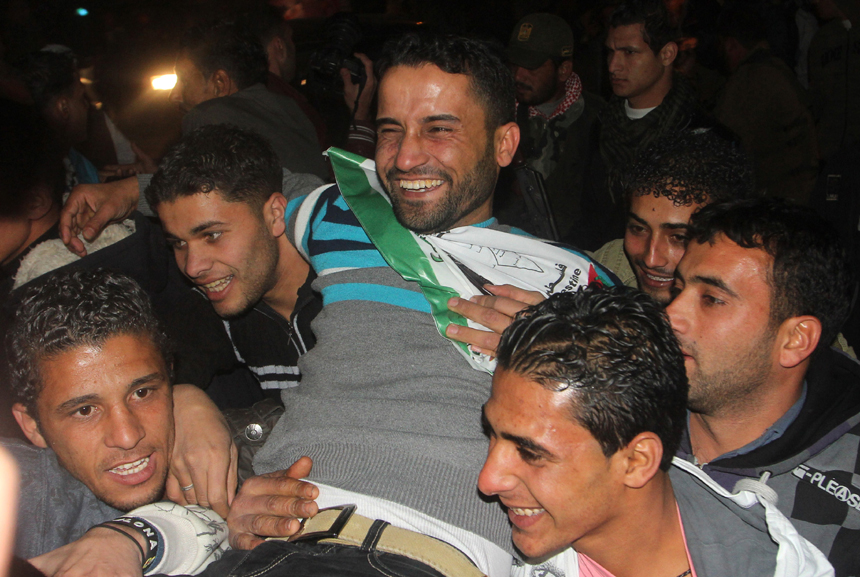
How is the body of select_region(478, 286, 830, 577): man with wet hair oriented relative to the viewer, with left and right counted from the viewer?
facing to the left of the viewer

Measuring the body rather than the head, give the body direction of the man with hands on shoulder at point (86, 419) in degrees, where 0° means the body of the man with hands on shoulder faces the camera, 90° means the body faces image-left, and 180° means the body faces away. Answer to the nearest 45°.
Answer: approximately 315°

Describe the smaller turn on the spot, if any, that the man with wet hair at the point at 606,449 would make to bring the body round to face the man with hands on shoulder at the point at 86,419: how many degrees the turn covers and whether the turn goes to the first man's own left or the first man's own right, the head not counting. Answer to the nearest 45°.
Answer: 0° — they already face them
